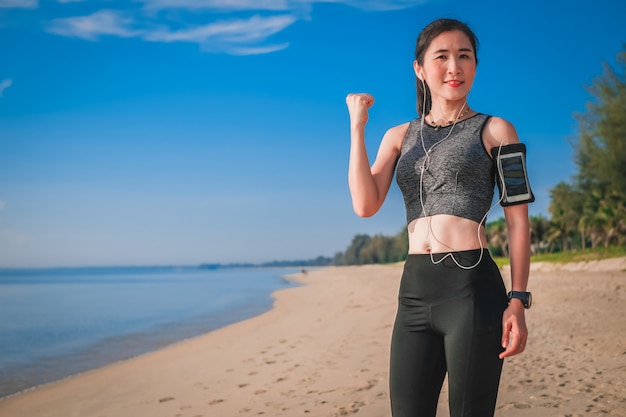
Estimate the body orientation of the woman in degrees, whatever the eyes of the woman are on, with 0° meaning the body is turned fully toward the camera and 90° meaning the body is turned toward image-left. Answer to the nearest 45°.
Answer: approximately 45°
